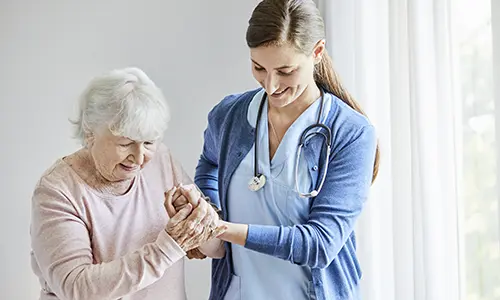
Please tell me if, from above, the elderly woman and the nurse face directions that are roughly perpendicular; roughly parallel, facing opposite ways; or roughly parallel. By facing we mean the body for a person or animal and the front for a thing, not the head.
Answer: roughly perpendicular

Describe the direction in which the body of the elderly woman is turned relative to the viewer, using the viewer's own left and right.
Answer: facing the viewer and to the right of the viewer

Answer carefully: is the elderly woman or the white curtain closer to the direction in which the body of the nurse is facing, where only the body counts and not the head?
the elderly woman

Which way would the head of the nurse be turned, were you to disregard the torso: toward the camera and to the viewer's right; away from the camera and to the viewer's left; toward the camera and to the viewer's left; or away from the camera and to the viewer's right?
toward the camera and to the viewer's left

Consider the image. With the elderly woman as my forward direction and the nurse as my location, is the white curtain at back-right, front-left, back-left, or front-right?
back-right

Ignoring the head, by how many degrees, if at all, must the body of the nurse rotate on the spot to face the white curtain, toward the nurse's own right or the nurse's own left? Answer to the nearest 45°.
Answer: approximately 180°

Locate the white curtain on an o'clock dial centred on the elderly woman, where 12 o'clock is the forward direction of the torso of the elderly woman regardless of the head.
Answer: The white curtain is roughly at 10 o'clock from the elderly woman.

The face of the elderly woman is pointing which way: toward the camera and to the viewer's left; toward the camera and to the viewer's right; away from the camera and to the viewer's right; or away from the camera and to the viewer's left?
toward the camera and to the viewer's right

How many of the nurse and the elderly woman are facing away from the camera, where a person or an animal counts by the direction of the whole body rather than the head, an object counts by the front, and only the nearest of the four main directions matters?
0

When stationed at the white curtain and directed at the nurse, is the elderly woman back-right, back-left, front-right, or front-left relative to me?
front-right

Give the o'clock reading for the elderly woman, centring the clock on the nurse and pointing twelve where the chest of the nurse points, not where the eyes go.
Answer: The elderly woman is roughly at 1 o'clock from the nurse.
